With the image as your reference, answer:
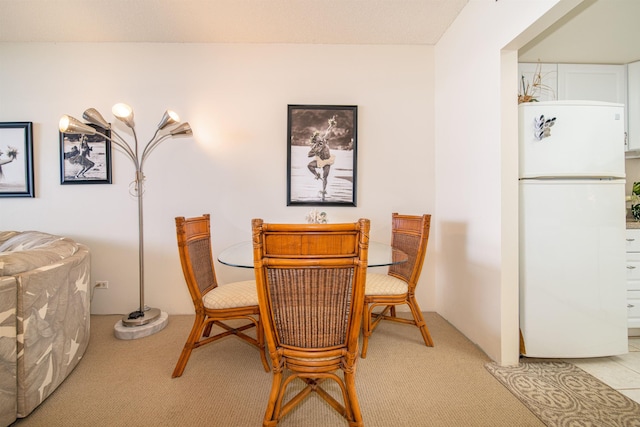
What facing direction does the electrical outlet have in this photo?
toward the camera

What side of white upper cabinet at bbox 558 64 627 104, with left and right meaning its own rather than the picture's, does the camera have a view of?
front

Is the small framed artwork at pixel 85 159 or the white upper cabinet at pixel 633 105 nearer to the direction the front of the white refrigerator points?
the small framed artwork

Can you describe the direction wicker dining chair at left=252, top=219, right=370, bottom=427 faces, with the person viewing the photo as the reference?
facing away from the viewer

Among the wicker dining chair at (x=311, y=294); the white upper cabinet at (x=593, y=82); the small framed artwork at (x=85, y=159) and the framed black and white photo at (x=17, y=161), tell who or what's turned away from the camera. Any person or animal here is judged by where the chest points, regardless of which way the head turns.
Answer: the wicker dining chair

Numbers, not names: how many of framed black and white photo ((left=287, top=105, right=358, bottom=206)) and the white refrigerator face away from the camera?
0

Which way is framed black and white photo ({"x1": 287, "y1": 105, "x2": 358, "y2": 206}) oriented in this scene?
toward the camera

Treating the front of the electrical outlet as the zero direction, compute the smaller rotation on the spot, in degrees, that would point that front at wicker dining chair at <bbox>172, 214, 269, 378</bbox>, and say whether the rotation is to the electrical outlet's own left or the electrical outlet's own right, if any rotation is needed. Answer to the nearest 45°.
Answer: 0° — it already faces it

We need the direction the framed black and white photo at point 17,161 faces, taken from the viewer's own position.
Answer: facing the viewer

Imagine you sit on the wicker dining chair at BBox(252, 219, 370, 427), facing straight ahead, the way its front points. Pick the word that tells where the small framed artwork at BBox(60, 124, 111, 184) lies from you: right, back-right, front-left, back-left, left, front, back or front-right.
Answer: front-left

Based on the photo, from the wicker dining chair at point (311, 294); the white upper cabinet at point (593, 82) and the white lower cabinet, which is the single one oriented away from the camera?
the wicker dining chair

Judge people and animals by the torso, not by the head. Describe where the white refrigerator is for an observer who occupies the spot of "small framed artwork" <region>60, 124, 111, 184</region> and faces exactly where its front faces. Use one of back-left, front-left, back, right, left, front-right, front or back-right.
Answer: front-left

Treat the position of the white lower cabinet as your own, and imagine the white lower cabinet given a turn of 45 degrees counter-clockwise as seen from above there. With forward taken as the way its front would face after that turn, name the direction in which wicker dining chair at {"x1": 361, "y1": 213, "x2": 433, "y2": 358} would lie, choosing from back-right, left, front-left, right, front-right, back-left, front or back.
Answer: right
